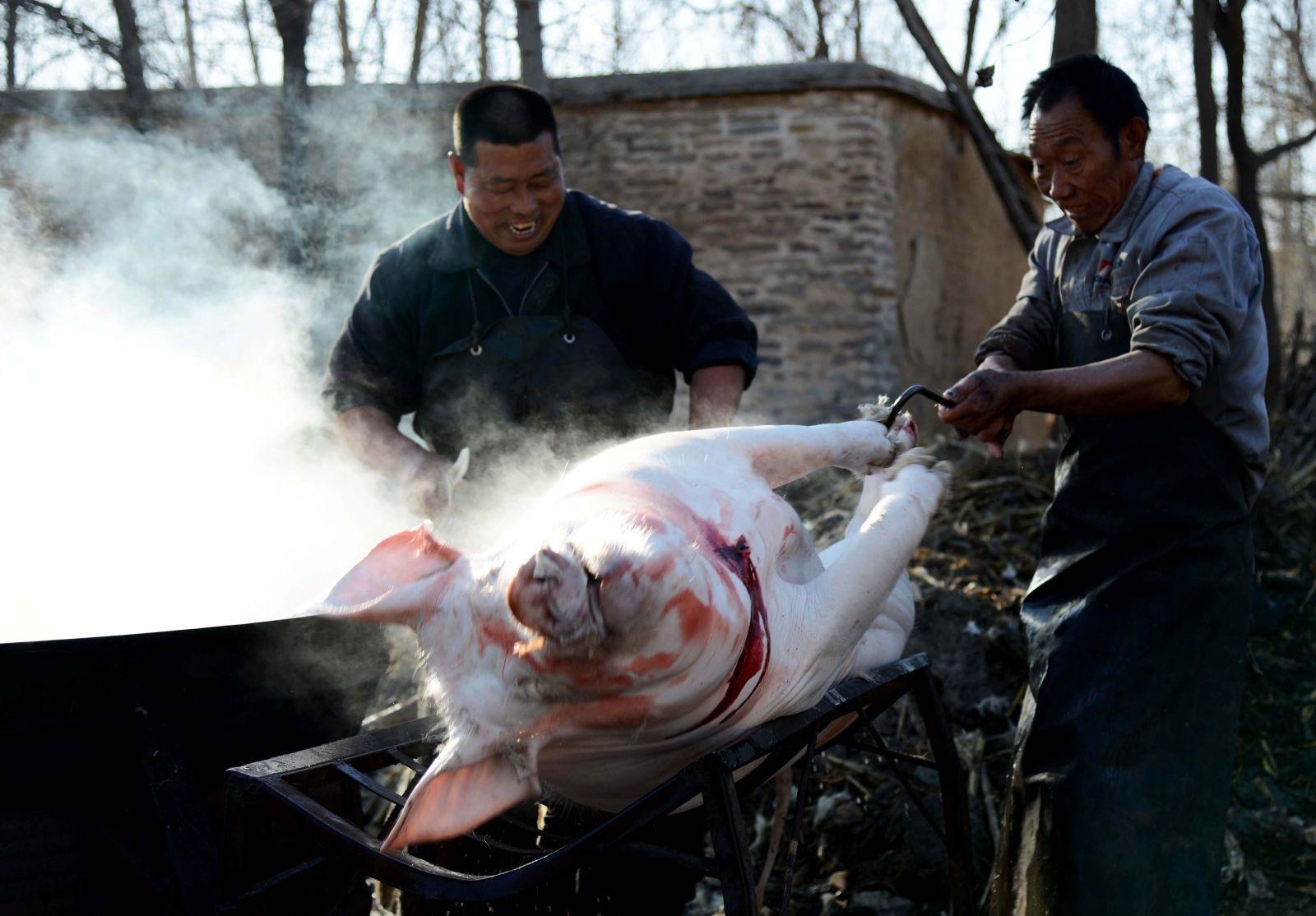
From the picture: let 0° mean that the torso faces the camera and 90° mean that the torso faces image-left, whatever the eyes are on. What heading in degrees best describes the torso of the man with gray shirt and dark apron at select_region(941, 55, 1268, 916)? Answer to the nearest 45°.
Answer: approximately 45°

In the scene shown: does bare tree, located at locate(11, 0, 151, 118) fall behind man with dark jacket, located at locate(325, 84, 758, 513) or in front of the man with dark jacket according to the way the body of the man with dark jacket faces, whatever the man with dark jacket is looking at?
behind

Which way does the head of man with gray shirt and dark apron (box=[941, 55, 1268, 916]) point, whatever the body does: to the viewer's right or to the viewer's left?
to the viewer's left

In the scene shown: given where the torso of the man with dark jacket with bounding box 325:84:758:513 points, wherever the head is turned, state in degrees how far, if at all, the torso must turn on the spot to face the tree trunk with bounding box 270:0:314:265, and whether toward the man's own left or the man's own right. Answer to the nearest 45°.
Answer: approximately 180°

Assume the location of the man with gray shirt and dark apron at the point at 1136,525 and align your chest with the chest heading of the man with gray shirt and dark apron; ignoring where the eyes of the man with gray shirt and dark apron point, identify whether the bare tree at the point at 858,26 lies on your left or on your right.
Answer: on your right

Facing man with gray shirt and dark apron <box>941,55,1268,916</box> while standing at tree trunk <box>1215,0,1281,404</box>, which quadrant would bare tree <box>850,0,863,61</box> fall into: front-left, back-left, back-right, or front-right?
back-right

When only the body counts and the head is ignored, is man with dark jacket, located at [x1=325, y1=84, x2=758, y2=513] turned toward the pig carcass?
yes

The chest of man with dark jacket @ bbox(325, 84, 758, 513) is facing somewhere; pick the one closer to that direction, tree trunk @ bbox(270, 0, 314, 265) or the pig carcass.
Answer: the pig carcass

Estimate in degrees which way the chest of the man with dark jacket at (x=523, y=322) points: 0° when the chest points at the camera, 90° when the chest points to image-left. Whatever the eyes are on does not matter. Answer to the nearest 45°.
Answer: approximately 0°

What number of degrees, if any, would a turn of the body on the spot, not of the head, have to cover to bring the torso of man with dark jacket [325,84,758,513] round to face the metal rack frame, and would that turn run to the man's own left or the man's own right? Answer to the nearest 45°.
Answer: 0° — they already face it

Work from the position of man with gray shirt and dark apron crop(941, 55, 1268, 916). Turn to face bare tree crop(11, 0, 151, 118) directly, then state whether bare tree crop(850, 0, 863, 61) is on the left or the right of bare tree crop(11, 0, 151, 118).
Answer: right

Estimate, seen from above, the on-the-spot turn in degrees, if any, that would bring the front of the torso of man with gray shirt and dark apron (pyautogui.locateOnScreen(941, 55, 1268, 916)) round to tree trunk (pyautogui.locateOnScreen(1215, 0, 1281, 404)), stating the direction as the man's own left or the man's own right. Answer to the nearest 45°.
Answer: approximately 135° to the man's own right
